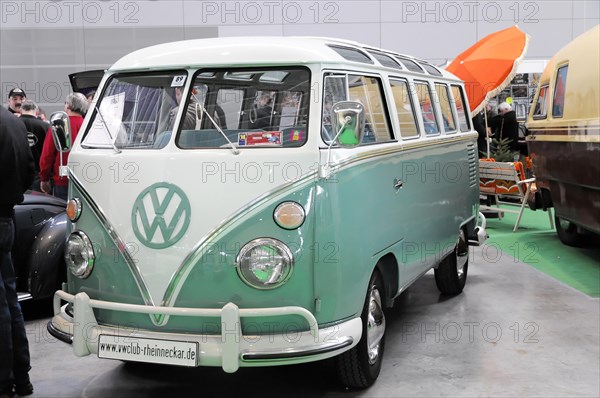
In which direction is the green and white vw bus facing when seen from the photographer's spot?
facing the viewer and to the left of the viewer

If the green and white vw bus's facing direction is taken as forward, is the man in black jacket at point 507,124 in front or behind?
behind

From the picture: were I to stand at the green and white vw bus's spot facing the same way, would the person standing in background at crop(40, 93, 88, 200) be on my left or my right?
on my right

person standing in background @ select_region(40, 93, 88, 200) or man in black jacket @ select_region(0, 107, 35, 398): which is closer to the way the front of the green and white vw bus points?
the man in black jacket
